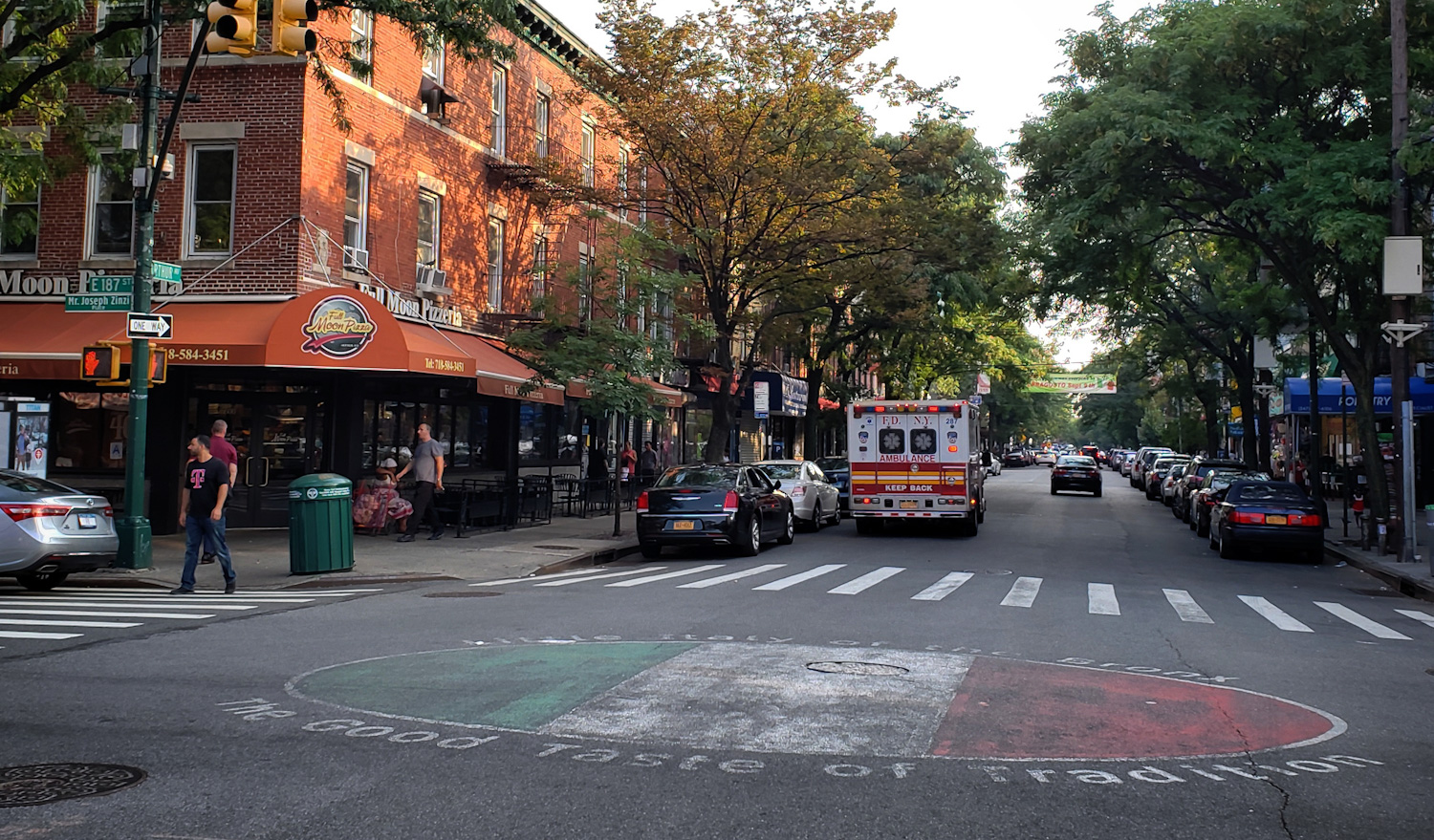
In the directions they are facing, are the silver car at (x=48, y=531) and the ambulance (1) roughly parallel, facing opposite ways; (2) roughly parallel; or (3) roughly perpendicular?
roughly perpendicular

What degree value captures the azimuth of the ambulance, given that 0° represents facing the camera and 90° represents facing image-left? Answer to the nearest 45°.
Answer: approximately 180°

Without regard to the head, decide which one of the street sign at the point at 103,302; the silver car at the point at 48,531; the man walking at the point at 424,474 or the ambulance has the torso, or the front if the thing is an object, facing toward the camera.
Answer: the street sign

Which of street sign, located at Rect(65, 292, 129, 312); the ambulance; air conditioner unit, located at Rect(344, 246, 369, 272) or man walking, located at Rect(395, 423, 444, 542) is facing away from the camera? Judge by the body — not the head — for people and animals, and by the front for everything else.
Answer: the ambulance

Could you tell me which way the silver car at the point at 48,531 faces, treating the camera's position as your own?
facing away from the viewer and to the left of the viewer

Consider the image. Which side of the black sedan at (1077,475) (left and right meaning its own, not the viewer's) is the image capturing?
back

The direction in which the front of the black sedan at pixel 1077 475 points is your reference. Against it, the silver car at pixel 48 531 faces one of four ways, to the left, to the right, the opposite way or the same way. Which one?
to the left

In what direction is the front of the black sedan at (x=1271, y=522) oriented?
away from the camera

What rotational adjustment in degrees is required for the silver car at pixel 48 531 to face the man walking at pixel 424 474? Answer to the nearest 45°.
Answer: approximately 90° to its right

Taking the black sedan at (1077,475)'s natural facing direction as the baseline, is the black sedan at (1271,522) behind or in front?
behind

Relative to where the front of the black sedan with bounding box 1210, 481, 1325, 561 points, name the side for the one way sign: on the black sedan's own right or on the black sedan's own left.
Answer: on the black sedan's own left
